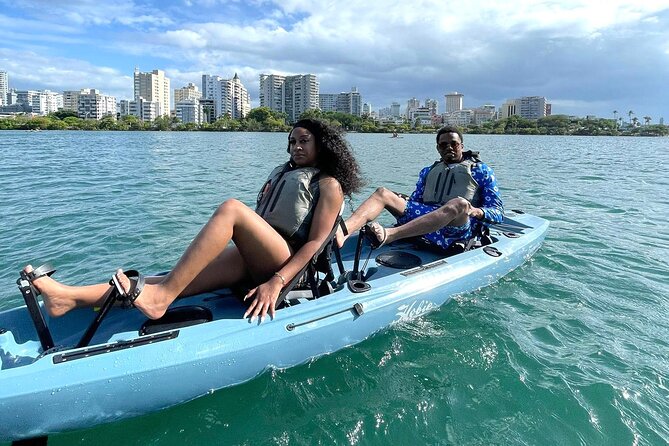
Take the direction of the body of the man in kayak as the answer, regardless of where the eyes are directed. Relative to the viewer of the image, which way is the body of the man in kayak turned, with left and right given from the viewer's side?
facing the viewer and to the left of the viewer

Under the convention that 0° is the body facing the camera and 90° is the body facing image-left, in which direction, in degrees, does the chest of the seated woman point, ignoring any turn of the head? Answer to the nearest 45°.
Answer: approximately 45°

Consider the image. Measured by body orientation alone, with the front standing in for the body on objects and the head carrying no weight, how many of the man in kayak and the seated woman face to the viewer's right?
0
